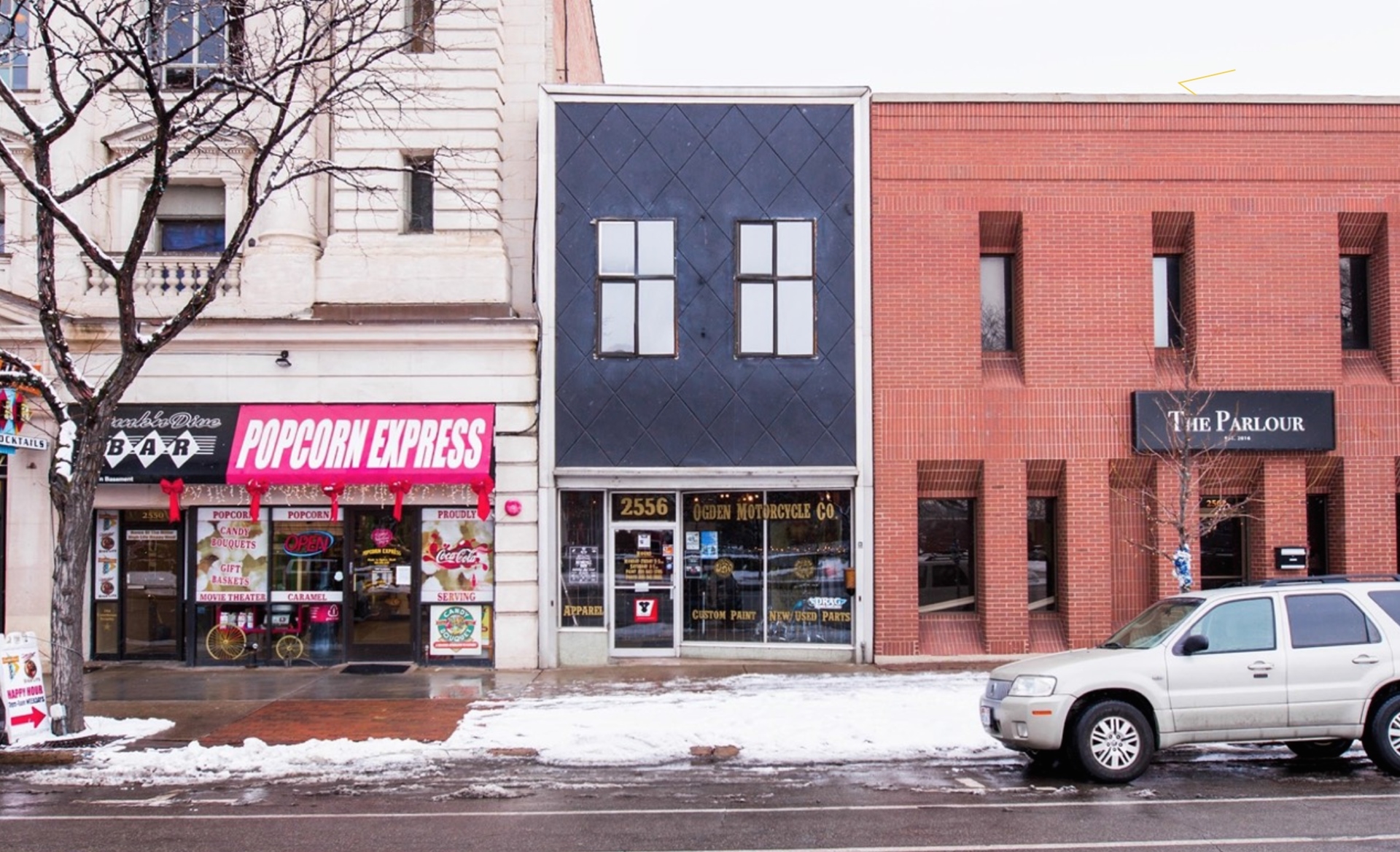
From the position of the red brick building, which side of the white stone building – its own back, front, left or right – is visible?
left

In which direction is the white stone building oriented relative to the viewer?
toward the camera

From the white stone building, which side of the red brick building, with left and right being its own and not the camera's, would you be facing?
right

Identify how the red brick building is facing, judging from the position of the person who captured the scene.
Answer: facing the viewer

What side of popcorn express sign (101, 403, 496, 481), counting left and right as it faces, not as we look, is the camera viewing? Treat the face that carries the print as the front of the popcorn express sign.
front

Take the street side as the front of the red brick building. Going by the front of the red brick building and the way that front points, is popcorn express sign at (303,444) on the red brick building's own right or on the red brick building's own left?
on the red brick building's own right

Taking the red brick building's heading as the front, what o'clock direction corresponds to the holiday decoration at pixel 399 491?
The holiday decoration is roughly at 2 o'clock from the red brick building.

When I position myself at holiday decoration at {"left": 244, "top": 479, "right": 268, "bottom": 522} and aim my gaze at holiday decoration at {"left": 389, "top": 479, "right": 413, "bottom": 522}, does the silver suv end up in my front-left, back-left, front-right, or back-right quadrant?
front-right

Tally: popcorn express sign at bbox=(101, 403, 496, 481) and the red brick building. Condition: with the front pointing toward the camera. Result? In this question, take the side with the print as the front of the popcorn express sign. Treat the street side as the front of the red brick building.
2

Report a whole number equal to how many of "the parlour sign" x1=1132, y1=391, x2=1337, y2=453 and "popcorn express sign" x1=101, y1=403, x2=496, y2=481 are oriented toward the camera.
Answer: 2
